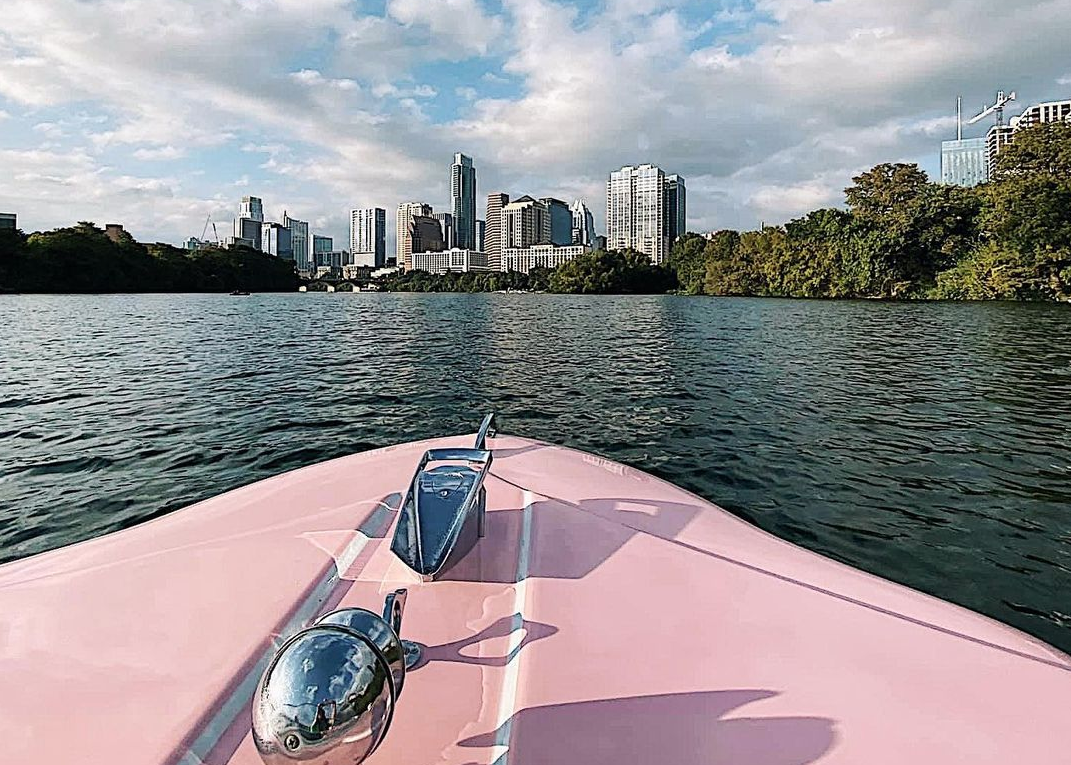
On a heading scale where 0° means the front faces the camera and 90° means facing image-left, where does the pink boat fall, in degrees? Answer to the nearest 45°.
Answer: approximately 180°
